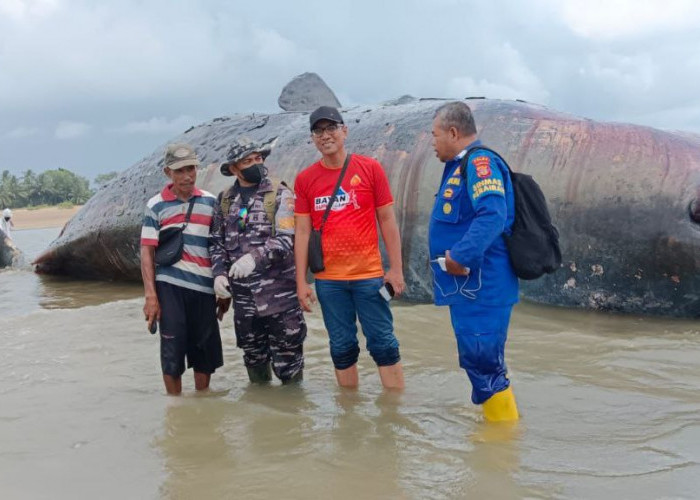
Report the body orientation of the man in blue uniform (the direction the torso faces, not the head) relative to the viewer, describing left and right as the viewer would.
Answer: facing to the left of the viewer

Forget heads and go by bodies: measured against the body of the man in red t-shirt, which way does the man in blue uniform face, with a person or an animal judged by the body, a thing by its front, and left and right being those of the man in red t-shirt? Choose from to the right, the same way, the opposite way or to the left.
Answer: to the right

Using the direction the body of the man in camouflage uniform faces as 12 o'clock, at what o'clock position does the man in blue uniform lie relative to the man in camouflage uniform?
The man in blue uniform is roughly at 9 o'clock from the man in camouflage uniform.

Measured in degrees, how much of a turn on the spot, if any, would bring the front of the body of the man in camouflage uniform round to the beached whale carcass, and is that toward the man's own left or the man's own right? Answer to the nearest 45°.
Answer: approximately 180°

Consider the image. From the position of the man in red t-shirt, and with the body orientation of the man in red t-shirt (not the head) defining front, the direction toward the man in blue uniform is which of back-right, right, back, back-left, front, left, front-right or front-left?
front-left

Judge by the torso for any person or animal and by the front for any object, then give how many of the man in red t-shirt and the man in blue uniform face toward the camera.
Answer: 1

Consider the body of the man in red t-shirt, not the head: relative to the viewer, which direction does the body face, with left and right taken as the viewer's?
facing the viewer

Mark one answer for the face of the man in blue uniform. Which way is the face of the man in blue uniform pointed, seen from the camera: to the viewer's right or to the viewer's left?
to the viewer's left
